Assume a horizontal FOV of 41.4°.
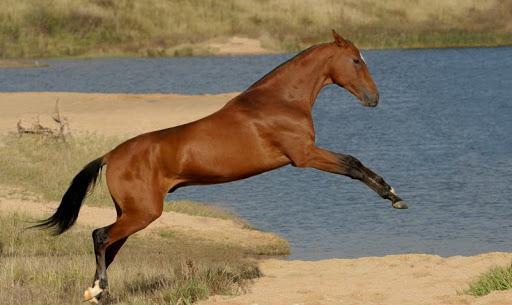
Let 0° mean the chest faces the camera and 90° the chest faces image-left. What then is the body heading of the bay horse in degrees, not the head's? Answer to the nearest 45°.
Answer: approximately 270°
